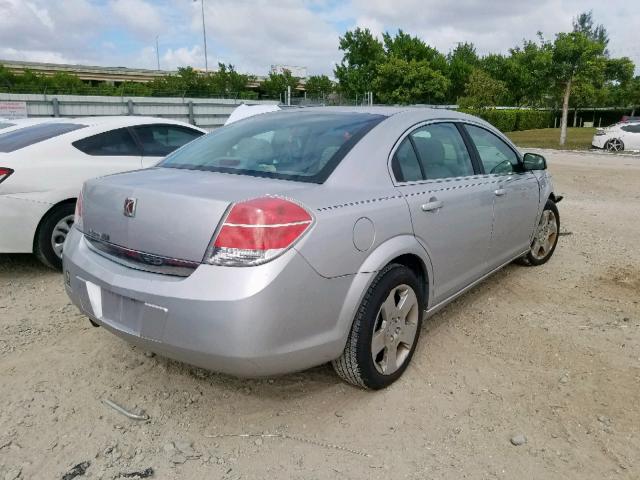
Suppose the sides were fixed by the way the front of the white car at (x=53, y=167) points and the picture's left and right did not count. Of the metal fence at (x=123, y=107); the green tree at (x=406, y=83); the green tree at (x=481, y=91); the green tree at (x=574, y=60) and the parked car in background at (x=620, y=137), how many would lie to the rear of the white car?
0

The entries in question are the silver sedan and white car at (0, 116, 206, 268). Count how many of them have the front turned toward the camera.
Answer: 0

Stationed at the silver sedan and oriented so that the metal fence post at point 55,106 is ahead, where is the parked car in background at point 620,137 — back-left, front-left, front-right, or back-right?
front-right

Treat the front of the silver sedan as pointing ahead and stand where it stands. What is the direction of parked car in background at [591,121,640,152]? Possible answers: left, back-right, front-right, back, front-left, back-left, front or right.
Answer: front

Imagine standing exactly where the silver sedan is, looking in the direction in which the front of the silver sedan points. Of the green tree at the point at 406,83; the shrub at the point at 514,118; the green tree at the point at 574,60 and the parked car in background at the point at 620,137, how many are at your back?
0

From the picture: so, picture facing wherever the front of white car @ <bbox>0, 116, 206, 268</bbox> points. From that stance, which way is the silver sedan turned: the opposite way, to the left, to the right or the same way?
the same way

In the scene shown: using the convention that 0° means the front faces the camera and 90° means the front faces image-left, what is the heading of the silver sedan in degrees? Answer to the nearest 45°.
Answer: approximately 225°

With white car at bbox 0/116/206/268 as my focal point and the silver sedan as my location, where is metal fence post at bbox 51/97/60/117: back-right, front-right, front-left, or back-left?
front-right

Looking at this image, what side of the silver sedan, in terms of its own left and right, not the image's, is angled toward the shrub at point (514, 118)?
front

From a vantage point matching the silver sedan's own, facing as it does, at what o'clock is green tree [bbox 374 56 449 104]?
The green tree is roughly at 11 o'clock from the silver sedan.

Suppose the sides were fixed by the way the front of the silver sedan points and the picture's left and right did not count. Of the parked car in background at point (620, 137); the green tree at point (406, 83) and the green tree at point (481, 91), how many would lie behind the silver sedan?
0

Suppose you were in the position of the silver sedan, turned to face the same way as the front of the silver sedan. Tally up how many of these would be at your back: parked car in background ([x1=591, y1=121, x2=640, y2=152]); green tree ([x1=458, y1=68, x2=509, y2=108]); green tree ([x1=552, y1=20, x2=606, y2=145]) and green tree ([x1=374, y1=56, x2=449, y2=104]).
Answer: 0

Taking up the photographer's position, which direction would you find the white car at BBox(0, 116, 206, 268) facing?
facing away from the viewer and to the right of the viewer

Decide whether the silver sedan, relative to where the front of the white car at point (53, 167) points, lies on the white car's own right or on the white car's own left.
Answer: on the white car's own right

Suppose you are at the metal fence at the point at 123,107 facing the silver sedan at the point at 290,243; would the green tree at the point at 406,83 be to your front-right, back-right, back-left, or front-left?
back-left

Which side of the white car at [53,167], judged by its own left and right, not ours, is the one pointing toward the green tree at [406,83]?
front

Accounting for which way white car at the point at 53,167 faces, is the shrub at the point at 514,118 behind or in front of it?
in front

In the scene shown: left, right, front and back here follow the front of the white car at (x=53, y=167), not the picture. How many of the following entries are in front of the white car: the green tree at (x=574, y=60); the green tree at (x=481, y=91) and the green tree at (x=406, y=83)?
3

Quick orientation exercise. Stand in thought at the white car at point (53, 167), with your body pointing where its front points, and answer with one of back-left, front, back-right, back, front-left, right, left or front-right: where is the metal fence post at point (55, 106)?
front-left

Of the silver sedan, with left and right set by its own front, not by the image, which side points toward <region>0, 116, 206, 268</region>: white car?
left

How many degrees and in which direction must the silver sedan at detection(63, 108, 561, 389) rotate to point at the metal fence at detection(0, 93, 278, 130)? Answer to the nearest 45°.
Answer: approximately 45° to its left

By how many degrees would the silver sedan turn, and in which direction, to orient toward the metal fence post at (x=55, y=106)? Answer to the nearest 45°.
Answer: approximately 90° to its left
